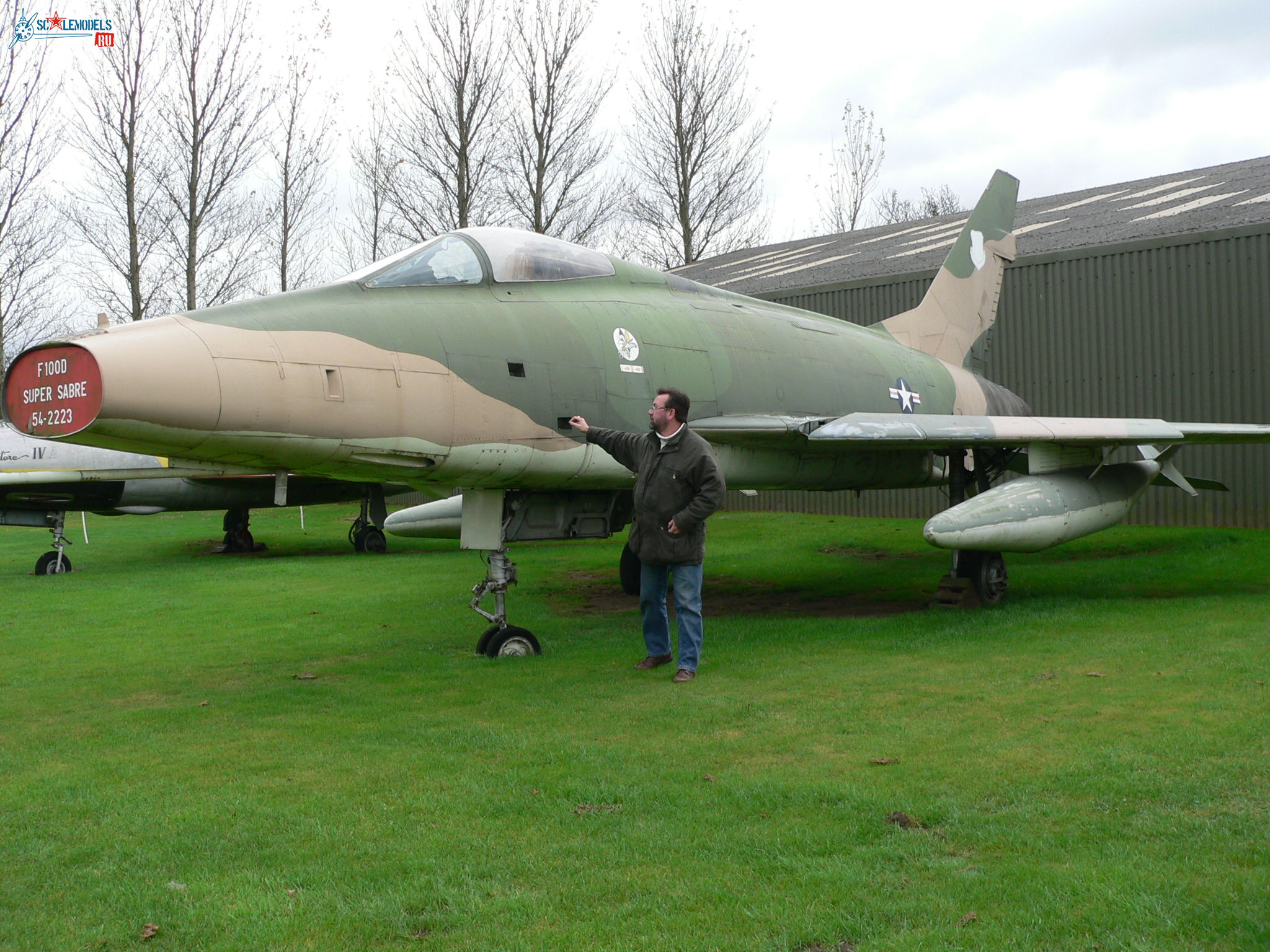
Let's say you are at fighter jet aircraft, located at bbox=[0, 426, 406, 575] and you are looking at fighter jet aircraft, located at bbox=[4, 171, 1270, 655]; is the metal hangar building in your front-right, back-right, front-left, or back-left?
front-left

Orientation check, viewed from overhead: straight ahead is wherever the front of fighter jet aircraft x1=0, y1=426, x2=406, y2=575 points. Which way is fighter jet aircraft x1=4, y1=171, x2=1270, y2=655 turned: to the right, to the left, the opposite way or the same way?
the same way

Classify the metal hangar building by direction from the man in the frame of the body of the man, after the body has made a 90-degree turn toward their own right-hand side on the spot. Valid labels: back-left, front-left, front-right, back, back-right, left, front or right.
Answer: right

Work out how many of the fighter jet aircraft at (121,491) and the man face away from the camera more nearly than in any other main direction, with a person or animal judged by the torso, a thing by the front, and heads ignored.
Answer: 0

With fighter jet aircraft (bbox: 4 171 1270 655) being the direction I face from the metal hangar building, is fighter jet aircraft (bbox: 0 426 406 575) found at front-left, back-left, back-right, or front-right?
front-right

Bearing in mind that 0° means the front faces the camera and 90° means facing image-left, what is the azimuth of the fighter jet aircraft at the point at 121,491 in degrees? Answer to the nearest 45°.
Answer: approximately 45°

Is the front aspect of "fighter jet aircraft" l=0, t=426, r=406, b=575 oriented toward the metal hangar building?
no

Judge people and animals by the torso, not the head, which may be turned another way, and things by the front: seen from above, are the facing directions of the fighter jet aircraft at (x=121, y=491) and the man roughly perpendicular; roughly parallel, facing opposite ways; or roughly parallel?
roughly parallel

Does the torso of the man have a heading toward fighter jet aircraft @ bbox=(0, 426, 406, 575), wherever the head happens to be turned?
no

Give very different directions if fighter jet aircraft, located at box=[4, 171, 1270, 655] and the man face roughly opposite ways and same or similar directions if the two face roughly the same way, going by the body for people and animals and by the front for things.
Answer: same or similar directions

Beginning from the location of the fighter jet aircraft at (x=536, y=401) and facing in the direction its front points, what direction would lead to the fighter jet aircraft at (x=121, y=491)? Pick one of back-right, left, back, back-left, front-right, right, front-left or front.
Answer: right

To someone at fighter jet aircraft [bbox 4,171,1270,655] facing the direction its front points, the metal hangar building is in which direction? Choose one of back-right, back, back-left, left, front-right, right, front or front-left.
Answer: back

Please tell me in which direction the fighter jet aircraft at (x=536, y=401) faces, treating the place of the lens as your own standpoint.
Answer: facing the viewer and to the left of the viewer
